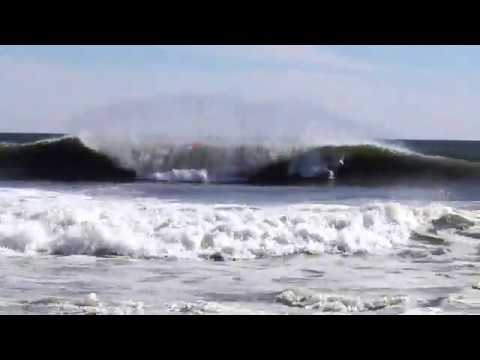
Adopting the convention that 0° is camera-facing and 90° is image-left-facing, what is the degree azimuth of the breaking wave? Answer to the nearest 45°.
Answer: approximately 0°
